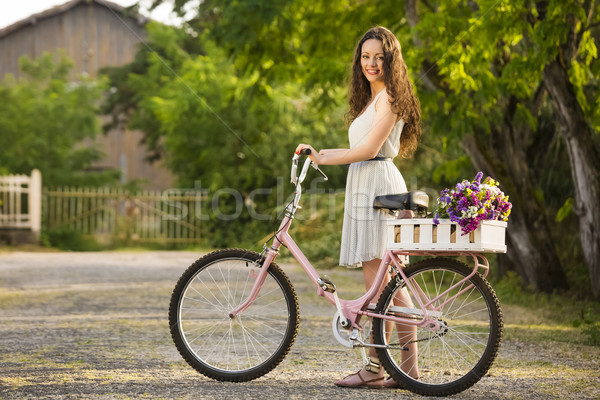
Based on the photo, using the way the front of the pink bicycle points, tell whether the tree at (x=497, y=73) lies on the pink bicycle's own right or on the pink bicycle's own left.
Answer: on the pink bicycle's own right

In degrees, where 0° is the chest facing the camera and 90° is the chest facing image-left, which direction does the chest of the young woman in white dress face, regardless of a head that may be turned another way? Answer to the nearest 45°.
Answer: approximately 90°

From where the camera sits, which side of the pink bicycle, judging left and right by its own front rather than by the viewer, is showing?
left

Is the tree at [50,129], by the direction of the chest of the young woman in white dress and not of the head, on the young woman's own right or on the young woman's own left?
on the young woman's own right

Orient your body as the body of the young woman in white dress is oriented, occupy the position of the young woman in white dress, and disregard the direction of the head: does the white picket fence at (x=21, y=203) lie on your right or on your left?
on your right

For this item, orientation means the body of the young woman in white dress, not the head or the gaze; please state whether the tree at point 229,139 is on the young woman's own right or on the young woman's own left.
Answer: on the young woman's own right

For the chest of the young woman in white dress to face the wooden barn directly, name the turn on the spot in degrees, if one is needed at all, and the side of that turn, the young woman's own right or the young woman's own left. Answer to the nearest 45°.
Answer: approximately 90° to the young woman's own right
